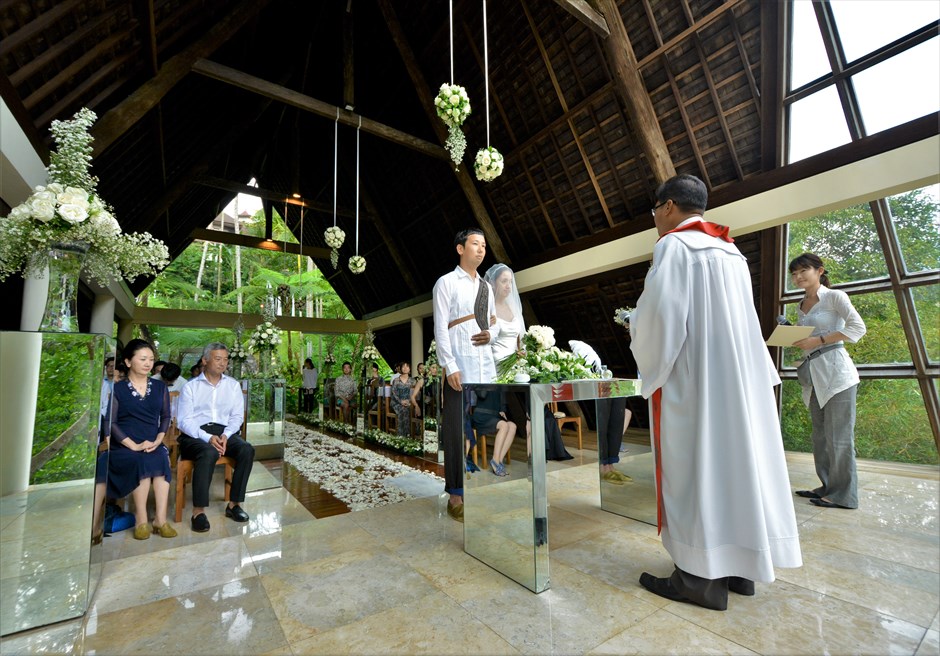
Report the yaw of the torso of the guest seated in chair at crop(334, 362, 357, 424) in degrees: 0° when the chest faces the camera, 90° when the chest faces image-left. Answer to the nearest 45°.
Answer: approximately 0°

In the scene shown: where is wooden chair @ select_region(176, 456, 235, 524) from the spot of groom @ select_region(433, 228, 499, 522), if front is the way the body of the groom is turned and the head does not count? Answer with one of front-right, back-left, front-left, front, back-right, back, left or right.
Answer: back-right

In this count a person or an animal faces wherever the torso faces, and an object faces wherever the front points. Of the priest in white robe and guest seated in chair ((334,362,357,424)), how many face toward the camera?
1

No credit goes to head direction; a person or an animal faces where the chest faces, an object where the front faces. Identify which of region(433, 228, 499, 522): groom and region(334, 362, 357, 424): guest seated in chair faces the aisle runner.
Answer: the guest seated in chair

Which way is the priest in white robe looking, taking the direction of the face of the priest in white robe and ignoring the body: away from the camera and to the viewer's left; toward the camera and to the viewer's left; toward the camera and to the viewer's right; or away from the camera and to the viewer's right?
away from the camera and to the viewer's left

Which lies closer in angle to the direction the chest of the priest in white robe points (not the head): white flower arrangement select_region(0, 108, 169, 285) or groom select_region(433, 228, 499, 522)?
the groom

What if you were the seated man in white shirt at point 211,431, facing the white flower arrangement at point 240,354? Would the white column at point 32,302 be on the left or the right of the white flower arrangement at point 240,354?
left

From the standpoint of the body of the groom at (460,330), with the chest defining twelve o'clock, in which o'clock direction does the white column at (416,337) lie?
The white column is roughly at 7 o'clock from the groom.

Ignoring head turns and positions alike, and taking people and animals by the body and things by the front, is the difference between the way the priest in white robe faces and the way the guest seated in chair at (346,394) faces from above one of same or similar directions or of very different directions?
very different directions

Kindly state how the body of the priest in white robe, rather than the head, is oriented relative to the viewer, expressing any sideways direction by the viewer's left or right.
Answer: facing away from the viewer and to the left of the viewer

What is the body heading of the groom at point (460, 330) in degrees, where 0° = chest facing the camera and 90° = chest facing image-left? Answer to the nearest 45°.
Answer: approximately 315°

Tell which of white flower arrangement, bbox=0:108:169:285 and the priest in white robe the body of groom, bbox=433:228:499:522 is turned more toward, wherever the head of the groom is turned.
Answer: the priest in white robe
